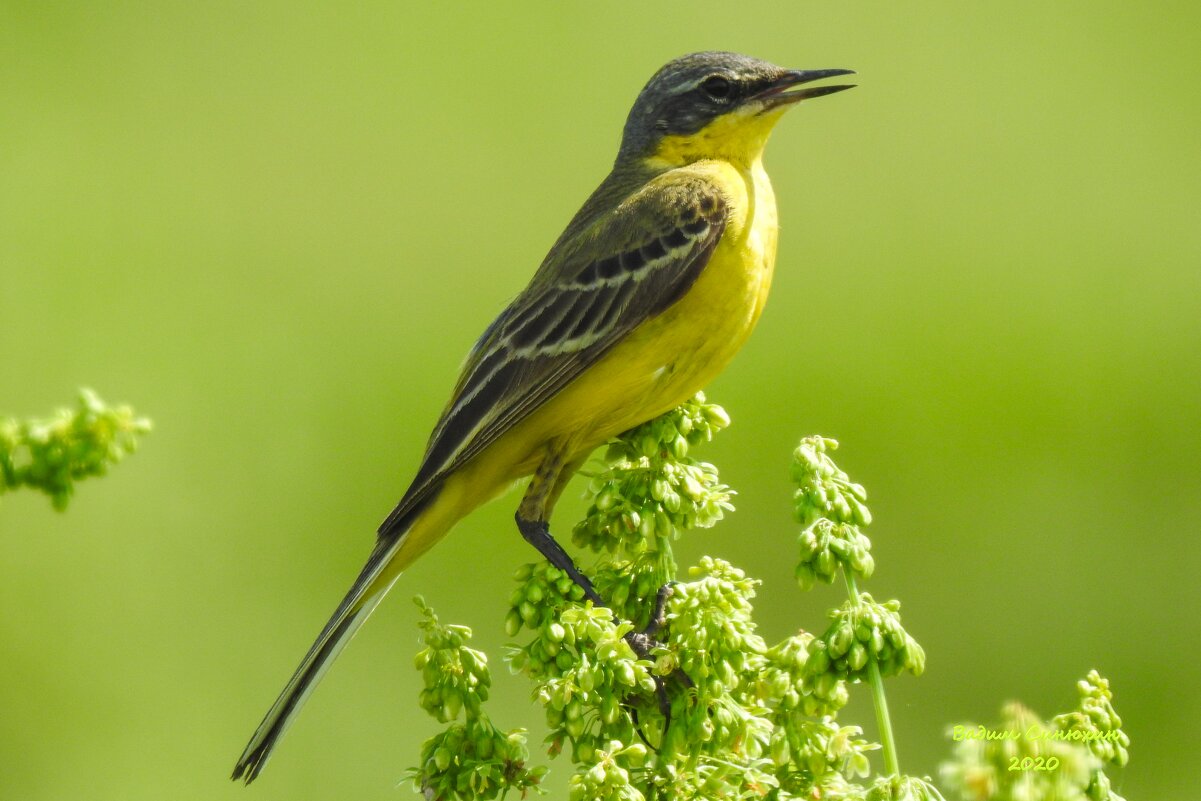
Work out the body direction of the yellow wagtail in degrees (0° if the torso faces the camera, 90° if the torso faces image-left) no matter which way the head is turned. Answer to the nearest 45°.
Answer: approximately 270°
